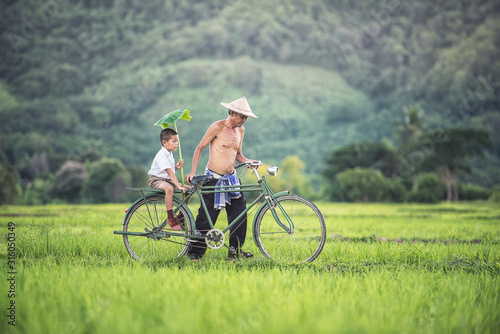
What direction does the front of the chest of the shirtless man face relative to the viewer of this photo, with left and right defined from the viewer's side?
facing the viewer and to the right of the viewer

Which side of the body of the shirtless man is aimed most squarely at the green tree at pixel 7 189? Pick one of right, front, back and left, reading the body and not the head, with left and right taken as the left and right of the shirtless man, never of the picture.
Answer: back

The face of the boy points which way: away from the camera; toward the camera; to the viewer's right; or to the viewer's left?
to the viewer's right

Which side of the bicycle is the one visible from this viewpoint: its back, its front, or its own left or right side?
right

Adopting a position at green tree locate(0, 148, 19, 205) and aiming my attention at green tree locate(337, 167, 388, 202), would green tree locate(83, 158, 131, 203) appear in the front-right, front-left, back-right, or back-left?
front-left

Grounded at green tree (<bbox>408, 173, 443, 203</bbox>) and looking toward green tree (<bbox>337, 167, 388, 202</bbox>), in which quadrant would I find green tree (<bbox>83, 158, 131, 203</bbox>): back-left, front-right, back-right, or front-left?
front-left
